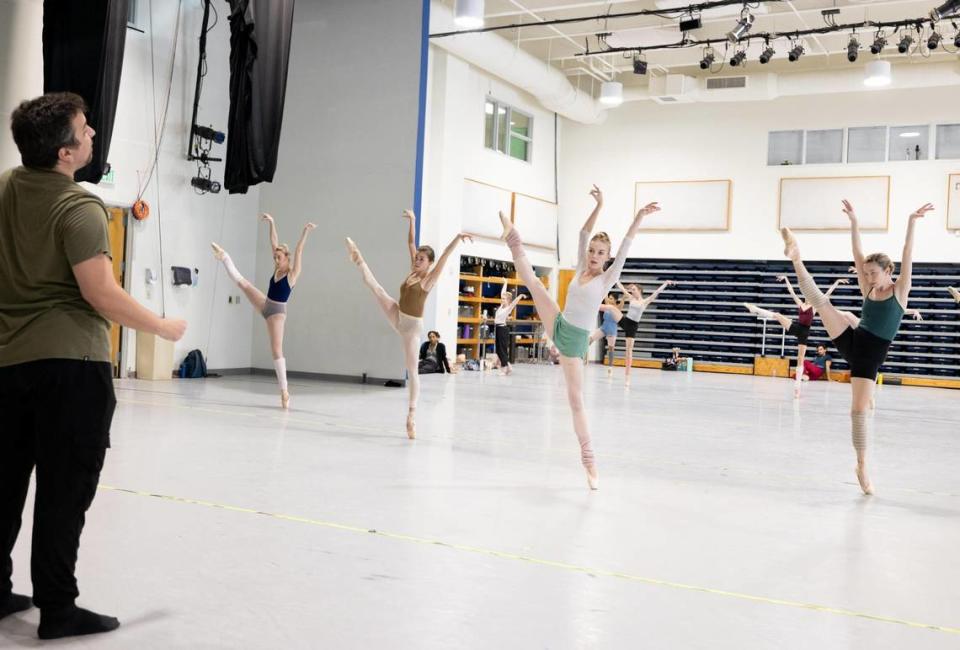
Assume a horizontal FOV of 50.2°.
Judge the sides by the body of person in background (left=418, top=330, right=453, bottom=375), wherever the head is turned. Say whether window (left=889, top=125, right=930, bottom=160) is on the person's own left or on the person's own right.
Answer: on the person's own left

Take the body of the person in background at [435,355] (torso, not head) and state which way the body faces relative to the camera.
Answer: toward the camera

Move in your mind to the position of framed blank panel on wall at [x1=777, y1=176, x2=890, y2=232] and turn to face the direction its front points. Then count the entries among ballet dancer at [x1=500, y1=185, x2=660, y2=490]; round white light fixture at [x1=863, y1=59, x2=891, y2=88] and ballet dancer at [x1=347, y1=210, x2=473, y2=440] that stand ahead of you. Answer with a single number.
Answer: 3

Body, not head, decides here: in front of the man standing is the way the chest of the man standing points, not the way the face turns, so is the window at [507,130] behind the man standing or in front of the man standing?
in front

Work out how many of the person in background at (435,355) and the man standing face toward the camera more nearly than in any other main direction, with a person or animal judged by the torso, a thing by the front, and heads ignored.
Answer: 1

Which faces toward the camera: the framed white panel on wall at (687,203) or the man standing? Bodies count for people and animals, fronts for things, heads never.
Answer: the framed white panel on wall

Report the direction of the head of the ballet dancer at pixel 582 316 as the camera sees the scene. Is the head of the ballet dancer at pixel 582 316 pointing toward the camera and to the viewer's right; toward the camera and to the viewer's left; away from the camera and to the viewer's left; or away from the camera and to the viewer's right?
toward the camera and to the viewer's left

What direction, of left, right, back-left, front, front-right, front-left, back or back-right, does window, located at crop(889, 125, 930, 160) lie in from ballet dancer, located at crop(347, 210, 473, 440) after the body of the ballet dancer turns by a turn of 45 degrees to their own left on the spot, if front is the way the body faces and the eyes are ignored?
back-left

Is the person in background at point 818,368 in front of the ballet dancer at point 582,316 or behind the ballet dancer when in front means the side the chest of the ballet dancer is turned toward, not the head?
behind

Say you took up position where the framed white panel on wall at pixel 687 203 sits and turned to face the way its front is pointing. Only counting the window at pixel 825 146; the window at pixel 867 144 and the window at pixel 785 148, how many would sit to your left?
3

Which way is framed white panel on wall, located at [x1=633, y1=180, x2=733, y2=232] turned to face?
toward the camera

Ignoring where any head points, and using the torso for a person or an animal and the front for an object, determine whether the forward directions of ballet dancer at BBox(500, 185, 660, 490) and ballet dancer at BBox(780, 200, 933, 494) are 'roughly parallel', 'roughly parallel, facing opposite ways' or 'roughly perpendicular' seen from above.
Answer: roughly parallel
